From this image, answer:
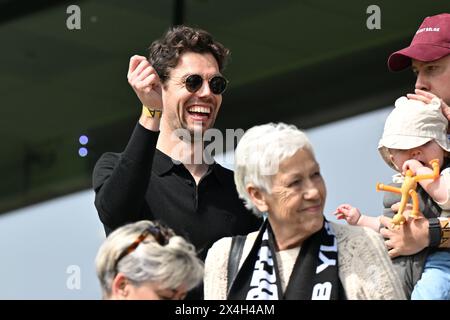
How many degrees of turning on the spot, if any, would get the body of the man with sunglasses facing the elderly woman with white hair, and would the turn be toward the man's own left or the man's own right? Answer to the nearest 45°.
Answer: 0° — they already face them

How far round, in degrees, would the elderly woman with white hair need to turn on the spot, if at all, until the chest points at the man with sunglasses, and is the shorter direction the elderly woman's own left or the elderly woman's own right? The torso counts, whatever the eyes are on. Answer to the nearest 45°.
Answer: approximately 135° to the elderly woman's own right

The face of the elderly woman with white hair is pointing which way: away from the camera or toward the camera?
toward the camera

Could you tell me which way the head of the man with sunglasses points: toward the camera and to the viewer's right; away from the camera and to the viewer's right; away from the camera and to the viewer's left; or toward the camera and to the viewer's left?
toward the camera and to the viewer's right

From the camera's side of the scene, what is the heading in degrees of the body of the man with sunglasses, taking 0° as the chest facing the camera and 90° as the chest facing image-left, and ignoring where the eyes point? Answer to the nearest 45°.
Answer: approximately 315°

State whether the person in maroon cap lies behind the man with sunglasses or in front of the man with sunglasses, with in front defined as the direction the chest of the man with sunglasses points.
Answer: in front

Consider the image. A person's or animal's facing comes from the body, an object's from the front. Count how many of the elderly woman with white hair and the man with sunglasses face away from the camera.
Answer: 0

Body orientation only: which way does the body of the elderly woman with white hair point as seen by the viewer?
toward the camera

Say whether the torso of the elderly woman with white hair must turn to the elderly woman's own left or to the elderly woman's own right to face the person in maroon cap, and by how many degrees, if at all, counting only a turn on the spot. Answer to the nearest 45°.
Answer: approximately 135° to the elderly woman's own left

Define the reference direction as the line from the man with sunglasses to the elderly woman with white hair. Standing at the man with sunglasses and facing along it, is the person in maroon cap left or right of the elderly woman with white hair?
left
